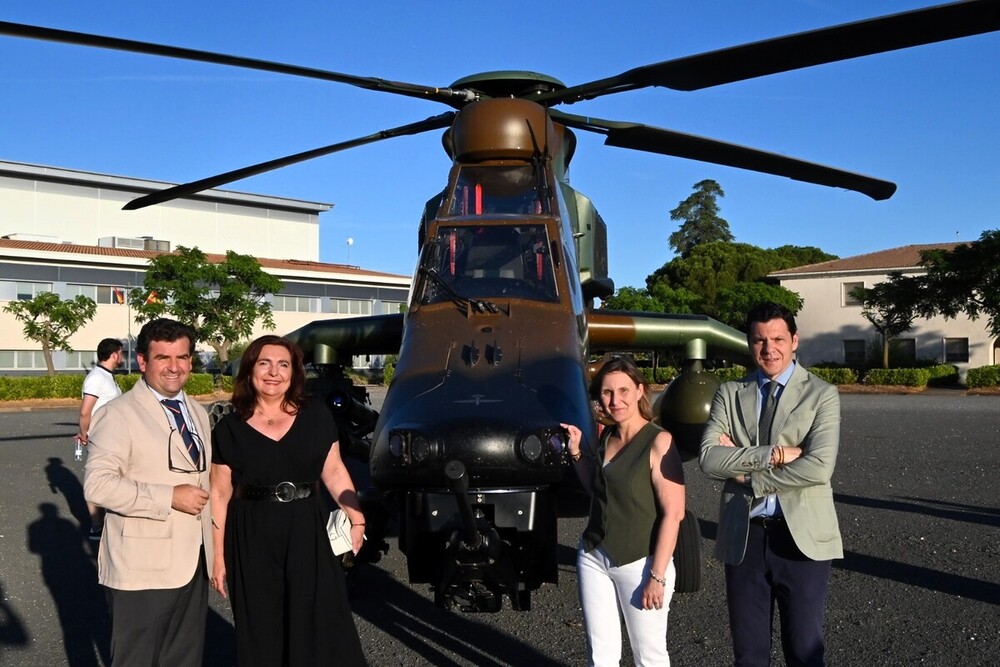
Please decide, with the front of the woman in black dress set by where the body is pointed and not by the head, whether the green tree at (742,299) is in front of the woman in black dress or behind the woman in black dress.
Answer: behind

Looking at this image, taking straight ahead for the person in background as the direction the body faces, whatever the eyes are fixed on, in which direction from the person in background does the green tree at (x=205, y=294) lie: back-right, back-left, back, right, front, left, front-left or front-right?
left

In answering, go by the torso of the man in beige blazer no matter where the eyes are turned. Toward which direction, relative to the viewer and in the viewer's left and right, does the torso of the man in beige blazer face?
facing the viewer and to the right of the viewer

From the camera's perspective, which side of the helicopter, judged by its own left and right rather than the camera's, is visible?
front

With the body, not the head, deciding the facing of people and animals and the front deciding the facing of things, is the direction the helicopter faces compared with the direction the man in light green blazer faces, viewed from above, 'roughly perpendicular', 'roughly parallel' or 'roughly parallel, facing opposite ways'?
roughly parallel

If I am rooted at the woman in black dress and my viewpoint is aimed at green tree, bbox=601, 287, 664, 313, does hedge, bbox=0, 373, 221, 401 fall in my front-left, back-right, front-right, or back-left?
front-left

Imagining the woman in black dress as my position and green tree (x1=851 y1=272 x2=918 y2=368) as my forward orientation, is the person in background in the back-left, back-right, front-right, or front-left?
front-left

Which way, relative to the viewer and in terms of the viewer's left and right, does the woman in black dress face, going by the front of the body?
facing the viewer

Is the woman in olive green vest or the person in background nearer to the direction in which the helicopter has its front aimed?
the woman in olive green vest

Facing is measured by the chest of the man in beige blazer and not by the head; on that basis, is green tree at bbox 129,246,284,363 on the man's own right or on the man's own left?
on the man's own left

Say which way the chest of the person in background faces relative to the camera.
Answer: to the viewer's right

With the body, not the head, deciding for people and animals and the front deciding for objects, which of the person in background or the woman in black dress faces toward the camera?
the woman in black dress

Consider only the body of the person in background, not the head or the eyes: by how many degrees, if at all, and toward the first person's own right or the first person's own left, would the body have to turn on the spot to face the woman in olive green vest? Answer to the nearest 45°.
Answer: approximately 90° to the first person's own right

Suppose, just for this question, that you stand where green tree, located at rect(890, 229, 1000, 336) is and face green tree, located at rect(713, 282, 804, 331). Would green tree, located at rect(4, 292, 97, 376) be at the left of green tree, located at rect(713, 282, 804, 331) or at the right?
left
